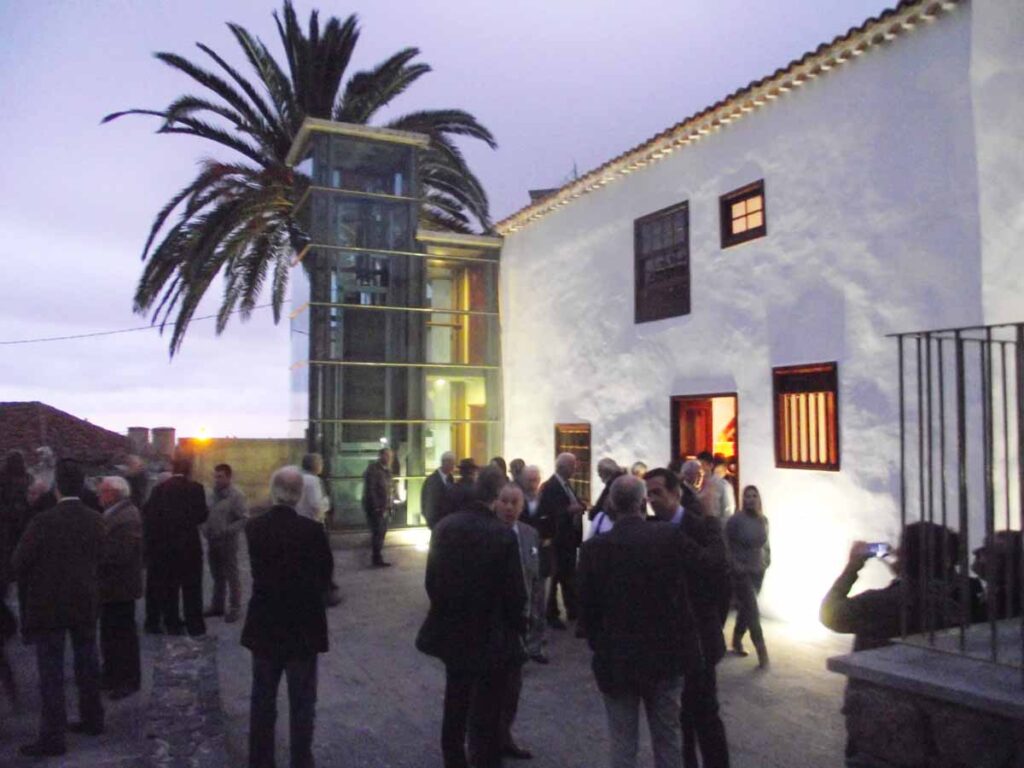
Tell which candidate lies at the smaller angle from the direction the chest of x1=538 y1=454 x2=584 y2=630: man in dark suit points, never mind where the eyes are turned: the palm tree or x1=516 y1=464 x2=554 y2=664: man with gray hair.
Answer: the man with gray hair

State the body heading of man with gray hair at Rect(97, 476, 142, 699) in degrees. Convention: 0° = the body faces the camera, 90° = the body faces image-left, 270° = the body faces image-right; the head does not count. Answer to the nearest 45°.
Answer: approximately 90°

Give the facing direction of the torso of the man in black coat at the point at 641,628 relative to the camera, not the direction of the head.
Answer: away from the camera

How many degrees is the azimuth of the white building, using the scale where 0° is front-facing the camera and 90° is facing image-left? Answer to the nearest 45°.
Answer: approximately 45°

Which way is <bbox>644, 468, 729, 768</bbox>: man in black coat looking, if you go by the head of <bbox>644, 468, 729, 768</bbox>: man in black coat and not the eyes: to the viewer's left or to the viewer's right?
to the viewer's left

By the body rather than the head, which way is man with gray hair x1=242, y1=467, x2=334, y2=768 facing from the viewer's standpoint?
away from the camera

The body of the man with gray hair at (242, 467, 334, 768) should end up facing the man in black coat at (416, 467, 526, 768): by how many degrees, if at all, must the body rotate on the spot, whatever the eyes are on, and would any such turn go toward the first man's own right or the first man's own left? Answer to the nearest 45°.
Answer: approximately 135° to the first man's own right
